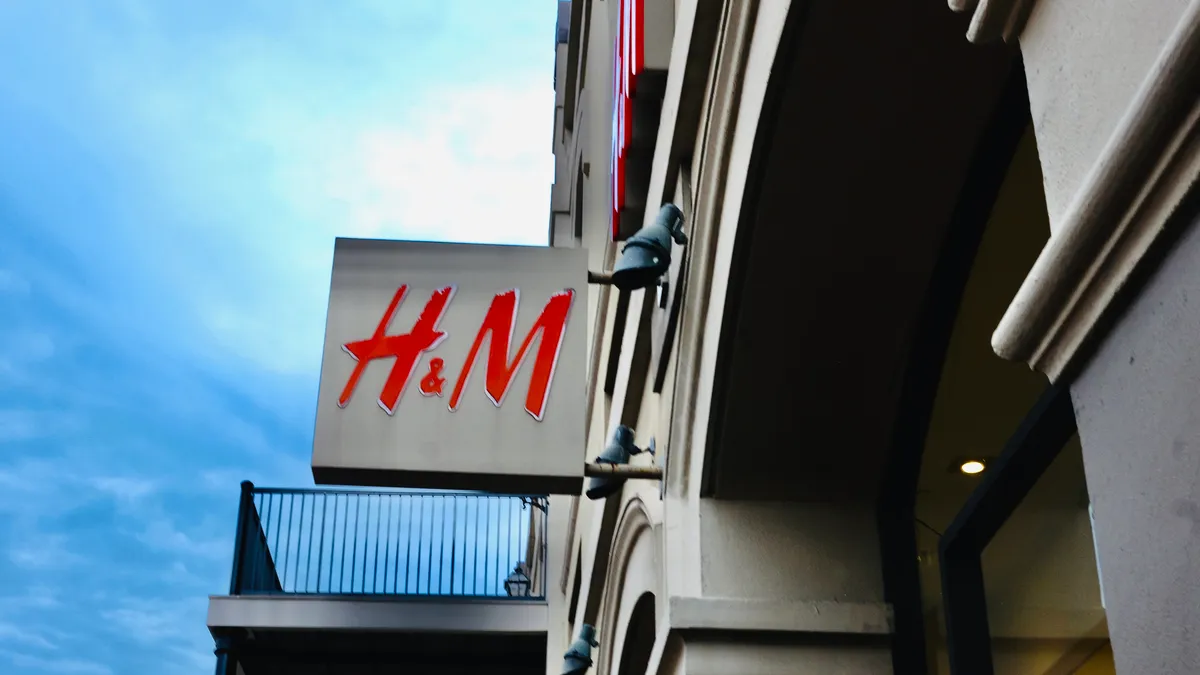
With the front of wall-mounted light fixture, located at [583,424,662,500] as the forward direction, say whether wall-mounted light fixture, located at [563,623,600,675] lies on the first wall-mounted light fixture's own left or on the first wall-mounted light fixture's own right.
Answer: on the first wall-mounted light fixture's own right

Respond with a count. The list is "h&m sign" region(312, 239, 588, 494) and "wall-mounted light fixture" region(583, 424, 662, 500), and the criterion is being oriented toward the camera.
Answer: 1

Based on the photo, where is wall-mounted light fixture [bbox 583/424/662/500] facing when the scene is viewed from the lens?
facing to the left of the viewer

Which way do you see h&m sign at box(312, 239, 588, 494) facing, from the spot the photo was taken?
facing the viewer

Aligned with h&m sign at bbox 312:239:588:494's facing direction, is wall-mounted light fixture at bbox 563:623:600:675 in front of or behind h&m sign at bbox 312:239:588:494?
behind

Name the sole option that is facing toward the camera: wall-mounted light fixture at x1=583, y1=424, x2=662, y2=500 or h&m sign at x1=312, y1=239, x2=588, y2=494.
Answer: the h&m sign

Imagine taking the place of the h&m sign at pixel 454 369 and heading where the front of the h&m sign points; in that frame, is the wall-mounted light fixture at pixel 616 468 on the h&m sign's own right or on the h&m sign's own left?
on the h&m sign's own left

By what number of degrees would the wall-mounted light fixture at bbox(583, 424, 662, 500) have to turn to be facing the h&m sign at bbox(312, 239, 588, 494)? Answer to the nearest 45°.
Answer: approximately 45° to its left
